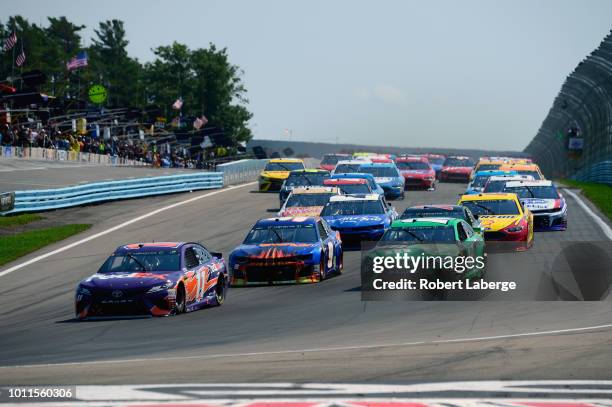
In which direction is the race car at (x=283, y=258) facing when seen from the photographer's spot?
facing the viewer

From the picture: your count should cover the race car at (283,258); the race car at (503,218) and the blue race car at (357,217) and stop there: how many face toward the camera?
3

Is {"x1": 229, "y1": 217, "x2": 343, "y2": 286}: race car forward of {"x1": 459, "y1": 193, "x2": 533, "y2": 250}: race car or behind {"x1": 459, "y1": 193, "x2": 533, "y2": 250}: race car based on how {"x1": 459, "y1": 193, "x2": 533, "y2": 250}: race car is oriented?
forward

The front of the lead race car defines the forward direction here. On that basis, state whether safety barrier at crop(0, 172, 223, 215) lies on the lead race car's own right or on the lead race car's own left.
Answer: on the lead race car's own right

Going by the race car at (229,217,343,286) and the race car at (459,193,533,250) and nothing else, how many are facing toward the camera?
2

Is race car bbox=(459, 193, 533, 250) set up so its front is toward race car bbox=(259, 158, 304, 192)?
no

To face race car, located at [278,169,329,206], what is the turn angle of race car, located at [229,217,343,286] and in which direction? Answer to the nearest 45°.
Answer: approximately 180°

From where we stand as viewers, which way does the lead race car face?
facing the viewer and to the left of the viewer

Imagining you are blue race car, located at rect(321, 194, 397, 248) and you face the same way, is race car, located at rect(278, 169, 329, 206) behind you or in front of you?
behind

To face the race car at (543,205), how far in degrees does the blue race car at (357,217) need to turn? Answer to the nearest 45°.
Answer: approximately 135° to its left

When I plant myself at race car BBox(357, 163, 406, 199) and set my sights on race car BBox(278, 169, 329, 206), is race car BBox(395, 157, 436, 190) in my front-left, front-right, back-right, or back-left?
back-right

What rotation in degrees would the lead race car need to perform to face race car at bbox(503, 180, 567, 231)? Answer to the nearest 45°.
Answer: approximately 180°

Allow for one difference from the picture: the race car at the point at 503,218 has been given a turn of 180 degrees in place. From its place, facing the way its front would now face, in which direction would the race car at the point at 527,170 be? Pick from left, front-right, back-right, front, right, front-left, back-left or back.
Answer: front

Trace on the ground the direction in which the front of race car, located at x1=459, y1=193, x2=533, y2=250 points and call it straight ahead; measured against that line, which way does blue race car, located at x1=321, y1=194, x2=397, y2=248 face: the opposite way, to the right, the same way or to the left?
the same way

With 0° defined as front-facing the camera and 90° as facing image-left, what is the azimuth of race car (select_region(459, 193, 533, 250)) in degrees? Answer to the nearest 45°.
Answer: approximately 0°

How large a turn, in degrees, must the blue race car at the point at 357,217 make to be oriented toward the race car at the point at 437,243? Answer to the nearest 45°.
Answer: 0° — it already faces it

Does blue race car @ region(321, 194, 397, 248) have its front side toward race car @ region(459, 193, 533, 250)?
no
